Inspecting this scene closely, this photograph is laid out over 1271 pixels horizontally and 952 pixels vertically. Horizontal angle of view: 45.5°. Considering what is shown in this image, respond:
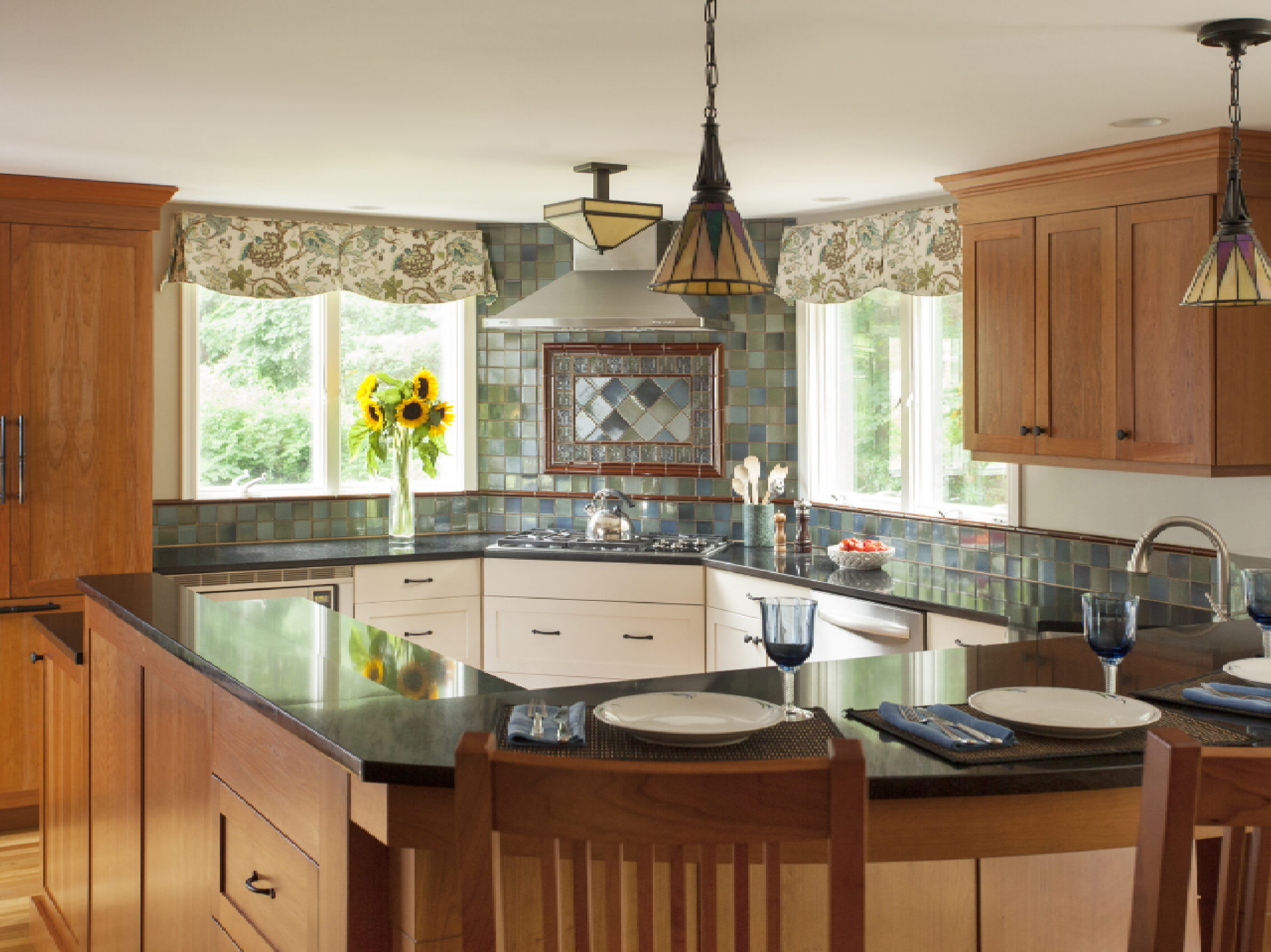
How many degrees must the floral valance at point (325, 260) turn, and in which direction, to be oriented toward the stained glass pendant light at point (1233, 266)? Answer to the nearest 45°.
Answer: approximately 45° to its left

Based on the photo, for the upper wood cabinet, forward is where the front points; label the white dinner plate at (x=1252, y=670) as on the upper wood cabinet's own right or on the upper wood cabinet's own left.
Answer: on the upper wood cabinet's own left

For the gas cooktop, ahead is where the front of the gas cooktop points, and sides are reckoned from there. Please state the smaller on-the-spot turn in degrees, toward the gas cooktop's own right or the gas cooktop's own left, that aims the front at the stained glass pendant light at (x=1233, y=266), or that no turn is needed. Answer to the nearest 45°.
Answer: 0° — it already faces it

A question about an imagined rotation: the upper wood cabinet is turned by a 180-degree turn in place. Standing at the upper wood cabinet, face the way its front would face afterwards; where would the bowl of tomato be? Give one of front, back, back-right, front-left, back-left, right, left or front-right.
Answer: left

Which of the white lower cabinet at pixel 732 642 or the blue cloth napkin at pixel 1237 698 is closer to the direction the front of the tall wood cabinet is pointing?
the blue cloth napkin

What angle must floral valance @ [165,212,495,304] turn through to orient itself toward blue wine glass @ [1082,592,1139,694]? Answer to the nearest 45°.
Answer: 0° — it already faces it

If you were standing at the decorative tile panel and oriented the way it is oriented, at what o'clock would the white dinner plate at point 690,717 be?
The white dinner plate is roughly at 12 o'clock from the decorative tile panel.

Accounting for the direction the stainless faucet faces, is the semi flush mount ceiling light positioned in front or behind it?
in front

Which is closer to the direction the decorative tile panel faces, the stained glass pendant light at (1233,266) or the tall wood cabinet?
the stained glass pendant light

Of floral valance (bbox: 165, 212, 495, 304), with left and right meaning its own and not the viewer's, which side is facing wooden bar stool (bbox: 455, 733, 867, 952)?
front

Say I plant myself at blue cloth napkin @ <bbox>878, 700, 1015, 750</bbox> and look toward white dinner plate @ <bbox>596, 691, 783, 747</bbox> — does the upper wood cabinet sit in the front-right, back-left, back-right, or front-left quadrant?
back-right

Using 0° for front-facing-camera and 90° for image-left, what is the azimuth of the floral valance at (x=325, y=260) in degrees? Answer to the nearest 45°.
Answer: approximately 0°
